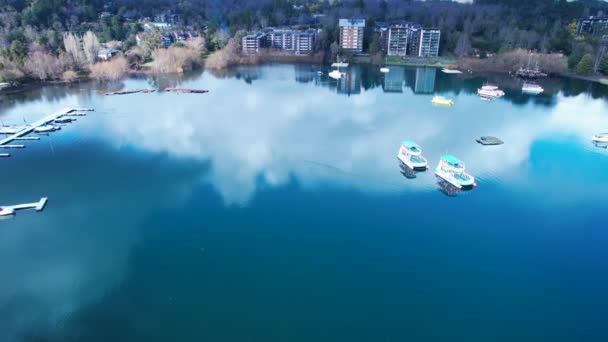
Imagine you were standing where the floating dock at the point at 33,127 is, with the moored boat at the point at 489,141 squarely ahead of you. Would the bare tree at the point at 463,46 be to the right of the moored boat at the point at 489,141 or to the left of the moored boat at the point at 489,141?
left

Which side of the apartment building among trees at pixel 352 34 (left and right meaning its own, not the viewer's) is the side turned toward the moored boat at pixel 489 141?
front

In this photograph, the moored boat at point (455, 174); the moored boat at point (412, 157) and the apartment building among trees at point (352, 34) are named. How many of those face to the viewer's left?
0

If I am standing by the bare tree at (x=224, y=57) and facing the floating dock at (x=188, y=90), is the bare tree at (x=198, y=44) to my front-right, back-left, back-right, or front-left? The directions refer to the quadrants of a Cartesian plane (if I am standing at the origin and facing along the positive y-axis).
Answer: back-right

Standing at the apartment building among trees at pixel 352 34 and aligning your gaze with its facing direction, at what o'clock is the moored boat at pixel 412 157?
The moored boat is roughly at 12 o'clock from the apartment building among trees.

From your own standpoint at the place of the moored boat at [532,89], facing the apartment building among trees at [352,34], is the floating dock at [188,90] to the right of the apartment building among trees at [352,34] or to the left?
left

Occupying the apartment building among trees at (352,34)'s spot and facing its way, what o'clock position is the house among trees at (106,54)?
the house among trees at (106,54) is roughly at 2 o'clock from the apartment building among trees at (352,34).

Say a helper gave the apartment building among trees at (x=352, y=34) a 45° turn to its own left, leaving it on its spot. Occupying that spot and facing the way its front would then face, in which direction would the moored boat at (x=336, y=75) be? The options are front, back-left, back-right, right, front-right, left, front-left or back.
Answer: front-right

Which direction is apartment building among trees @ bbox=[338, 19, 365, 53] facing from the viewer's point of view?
toward the camera

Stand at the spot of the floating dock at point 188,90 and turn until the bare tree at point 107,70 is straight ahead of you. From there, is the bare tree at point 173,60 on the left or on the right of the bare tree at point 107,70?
right
